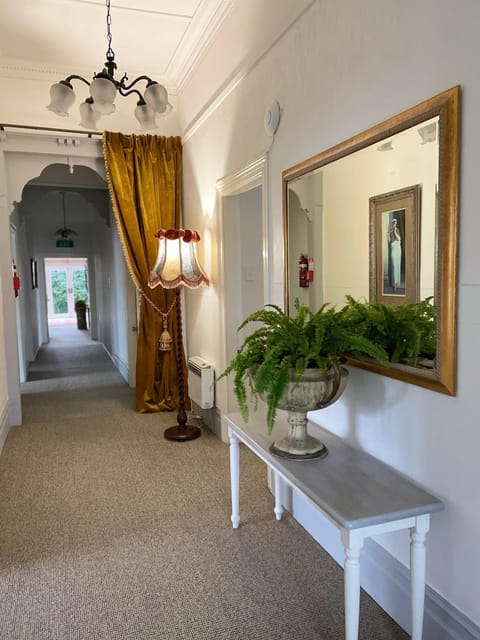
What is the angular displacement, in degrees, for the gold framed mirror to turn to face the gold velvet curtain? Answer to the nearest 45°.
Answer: approximately 90° to its right

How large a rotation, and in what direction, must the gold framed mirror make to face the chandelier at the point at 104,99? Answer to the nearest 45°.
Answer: approximately 90° to its right

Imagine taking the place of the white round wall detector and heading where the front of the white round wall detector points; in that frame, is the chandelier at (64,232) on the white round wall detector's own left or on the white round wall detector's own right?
on the white round wall detector's own right

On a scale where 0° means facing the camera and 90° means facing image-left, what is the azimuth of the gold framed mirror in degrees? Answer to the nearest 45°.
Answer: approximately 45°

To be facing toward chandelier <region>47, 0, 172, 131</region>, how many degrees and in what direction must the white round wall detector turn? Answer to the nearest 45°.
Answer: approximately 45° to its right

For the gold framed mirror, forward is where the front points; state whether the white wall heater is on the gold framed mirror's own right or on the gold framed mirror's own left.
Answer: on the gold framed mirror's own right

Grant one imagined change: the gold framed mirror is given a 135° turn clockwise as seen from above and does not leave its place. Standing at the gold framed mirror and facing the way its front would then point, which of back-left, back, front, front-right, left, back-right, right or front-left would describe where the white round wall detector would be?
front-left

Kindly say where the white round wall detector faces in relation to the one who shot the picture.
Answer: facing the viewer and to the left of the viewer

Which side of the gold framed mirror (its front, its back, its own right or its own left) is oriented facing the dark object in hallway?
right

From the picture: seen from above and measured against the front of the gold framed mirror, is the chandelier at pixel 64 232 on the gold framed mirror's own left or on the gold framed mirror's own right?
on the gold framed mirror's own right
